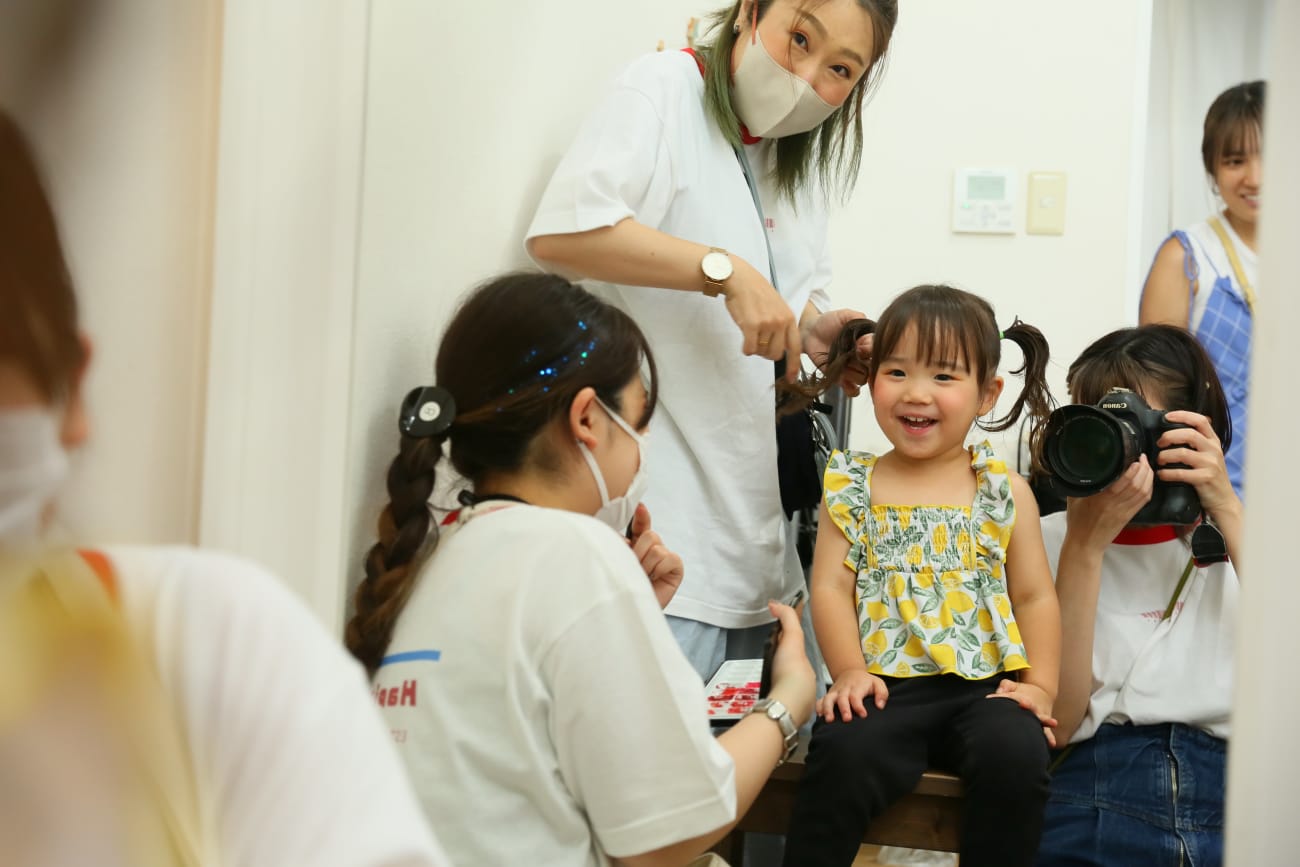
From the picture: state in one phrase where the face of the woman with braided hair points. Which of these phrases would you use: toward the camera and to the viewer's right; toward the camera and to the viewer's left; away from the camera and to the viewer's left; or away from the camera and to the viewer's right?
away from the camera and to the viewer's right

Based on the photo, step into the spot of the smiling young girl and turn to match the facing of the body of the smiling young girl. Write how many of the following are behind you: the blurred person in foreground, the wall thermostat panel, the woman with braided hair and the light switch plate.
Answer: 2

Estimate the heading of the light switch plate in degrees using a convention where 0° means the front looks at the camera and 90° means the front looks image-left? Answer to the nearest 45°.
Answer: approximately 0°

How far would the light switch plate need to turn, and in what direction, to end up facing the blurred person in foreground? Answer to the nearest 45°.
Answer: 0° — it already faces them

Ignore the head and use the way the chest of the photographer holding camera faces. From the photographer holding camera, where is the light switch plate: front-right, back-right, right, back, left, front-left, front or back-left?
back

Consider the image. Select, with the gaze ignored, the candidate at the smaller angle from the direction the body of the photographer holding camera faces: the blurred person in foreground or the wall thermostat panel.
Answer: the blurred person in foreground
